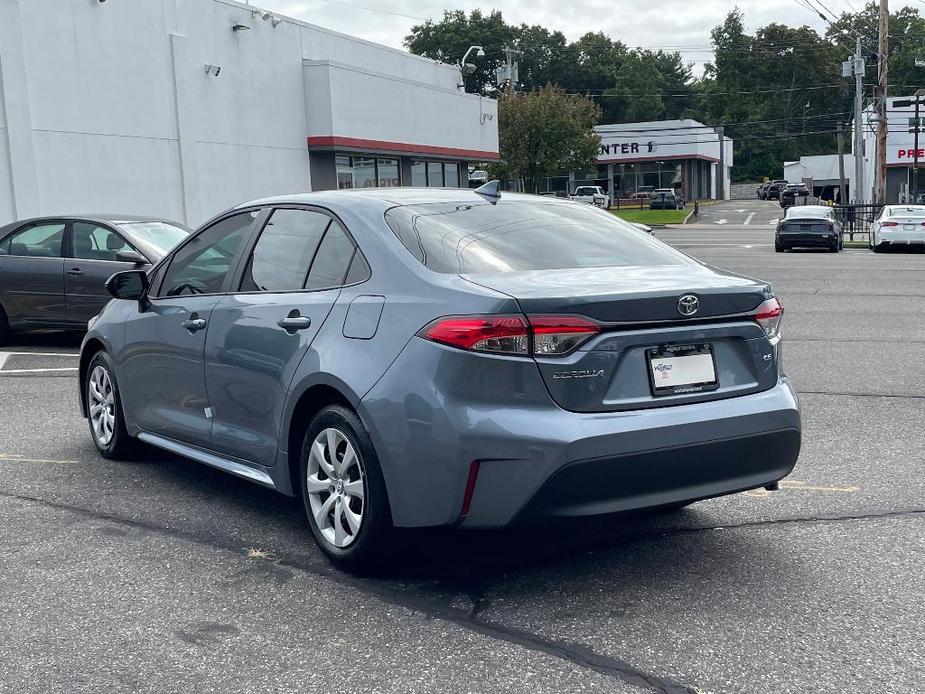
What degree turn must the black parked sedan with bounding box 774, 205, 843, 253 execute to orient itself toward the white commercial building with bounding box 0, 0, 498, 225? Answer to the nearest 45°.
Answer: approximately 135° to its left

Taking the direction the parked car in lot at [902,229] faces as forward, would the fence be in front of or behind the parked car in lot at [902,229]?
in front

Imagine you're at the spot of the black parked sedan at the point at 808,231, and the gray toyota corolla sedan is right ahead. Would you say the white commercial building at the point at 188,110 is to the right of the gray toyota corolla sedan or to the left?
right

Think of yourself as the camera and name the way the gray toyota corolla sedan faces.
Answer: facing away from the viewer and to the left of the viewer

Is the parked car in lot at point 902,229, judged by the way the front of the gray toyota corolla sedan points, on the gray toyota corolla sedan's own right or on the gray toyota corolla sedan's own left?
on the gray toyota corolla sedan's own right

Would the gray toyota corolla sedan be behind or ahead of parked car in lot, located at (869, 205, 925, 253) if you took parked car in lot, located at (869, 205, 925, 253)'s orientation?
behind

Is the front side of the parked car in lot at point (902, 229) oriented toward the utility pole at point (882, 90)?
yes

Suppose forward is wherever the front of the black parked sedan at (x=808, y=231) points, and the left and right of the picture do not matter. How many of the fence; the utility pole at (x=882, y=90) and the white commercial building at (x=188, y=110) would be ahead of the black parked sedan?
2

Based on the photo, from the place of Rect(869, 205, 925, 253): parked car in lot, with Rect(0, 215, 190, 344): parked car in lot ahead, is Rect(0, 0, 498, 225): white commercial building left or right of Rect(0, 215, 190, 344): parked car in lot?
right

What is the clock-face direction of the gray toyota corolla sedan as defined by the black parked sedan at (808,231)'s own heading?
The gray toyota corolla sedan is roughly at 6 o'clock from the black parked sedan.

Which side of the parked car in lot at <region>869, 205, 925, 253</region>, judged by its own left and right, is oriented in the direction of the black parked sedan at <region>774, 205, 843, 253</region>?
left

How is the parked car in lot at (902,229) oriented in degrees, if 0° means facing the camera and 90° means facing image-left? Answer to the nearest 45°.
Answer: approximately 180°

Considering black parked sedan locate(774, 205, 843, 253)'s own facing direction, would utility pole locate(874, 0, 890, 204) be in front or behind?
in front

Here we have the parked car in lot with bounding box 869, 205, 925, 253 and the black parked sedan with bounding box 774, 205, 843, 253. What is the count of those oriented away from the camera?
2

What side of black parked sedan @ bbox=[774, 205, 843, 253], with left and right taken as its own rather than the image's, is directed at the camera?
back
